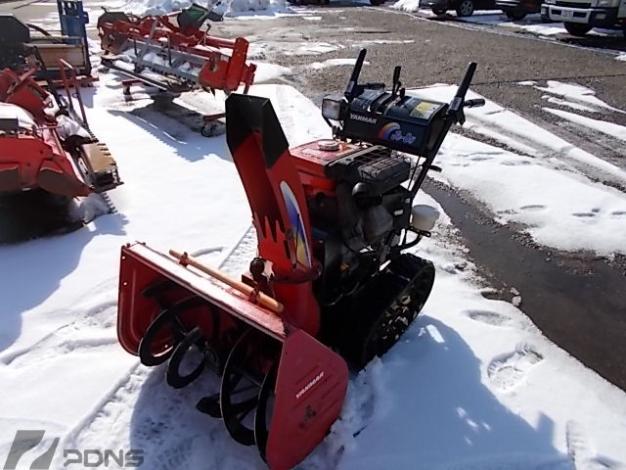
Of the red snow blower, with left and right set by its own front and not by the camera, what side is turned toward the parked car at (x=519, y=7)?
back

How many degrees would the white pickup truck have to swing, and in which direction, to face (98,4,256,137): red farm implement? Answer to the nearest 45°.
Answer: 0° — it already faces it

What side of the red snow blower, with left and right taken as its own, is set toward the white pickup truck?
back

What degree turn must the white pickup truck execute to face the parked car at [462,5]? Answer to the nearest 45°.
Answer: approximately 90° to its right

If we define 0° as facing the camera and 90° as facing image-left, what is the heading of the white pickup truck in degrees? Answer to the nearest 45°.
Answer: approximately 45°

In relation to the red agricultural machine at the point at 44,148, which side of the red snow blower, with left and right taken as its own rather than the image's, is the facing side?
right

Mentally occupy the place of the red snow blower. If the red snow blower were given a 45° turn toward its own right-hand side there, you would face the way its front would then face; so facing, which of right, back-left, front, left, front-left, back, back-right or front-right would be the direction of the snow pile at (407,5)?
right

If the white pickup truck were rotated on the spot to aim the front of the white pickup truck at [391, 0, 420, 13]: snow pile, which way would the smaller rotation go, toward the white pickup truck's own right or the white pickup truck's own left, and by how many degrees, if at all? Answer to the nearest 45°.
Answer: approximately 90° to the white pickup truck's own right

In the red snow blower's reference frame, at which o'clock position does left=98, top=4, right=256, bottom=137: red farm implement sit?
The red farm implement is roughly at 4 o'clock from the red snow blower.
